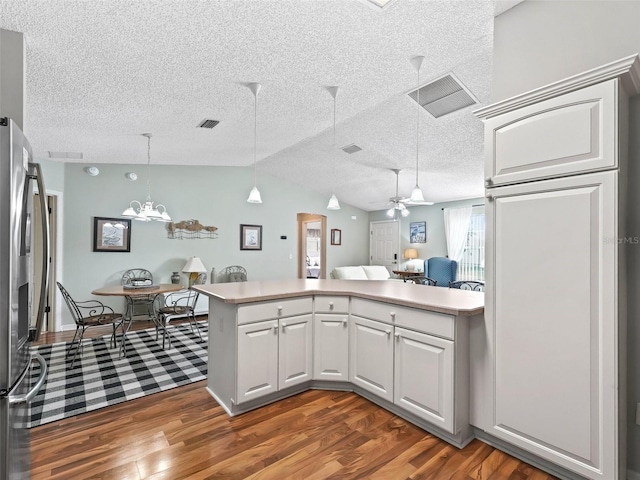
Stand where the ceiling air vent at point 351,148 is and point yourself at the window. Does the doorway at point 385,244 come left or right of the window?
left

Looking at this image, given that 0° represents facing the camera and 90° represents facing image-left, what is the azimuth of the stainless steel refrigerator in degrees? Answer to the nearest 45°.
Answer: approximately 270°

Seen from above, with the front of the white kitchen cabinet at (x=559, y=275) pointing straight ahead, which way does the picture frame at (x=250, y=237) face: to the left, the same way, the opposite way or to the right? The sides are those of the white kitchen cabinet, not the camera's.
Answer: to the left

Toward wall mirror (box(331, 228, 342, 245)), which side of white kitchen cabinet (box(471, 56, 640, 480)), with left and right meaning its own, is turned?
right

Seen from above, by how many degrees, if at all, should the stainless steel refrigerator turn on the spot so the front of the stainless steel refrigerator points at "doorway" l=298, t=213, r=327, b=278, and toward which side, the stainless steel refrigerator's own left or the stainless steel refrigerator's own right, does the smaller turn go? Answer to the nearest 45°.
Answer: approximately 45° to the stainless steel refrigerator's own left

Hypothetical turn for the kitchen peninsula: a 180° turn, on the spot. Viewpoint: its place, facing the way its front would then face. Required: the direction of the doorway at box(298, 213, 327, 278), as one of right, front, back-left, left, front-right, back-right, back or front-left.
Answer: front

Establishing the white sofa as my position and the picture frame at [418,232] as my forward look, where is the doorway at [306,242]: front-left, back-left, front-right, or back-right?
back-left

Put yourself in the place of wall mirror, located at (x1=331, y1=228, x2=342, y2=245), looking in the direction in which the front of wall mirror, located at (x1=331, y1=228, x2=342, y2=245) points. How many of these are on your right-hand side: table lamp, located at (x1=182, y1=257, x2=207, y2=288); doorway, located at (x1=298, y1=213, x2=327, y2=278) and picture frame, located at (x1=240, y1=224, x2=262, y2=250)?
3

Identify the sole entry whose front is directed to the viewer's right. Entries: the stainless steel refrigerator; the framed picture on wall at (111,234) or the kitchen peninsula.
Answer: the stainless steel refrigerator

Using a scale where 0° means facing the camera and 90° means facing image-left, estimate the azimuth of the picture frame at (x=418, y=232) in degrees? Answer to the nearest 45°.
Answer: approximately 0°

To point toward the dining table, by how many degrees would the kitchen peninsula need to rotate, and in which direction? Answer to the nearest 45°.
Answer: approximately 135° to its right
